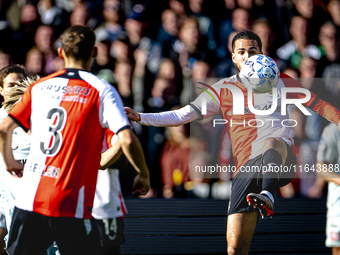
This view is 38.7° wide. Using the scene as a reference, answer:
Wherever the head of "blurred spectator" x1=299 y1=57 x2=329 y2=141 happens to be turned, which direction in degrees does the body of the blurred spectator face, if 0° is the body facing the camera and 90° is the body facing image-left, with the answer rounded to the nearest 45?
approximately 0°

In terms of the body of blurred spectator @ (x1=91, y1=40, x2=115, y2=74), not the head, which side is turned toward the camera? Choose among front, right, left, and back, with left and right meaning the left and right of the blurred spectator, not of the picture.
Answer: front

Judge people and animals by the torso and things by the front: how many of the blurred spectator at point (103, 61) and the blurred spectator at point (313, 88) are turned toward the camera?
2

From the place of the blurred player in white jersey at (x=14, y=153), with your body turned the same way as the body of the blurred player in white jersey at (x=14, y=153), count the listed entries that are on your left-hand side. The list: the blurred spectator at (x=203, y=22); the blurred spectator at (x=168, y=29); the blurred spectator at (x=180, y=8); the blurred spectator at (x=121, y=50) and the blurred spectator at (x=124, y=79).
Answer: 5

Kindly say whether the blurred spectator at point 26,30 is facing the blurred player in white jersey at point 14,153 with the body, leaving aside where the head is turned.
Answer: yes

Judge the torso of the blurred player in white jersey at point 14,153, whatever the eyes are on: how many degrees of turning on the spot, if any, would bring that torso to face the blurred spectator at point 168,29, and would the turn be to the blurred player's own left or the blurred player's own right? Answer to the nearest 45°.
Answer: approximately 90° to the blurred player's own left

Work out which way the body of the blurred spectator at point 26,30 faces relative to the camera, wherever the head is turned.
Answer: toward the camera

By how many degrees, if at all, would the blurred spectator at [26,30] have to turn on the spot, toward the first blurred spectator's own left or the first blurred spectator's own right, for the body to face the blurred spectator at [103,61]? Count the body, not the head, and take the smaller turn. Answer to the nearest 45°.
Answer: approximately 45° to the first blurred spectator's own left

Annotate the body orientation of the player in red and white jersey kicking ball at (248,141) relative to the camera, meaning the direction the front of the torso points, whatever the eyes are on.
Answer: toward the camera

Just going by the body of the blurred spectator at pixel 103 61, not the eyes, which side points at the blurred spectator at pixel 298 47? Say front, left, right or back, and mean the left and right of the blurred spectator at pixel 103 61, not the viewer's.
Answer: left

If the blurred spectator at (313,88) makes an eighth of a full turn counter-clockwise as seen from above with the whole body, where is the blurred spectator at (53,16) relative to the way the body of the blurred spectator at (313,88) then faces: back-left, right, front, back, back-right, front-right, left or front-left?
back-right

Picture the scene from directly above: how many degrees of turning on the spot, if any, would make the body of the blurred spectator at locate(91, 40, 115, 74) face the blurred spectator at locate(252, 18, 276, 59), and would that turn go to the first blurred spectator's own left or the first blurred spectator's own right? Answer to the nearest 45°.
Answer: approximately 90° to the first blurred spectator's own left
